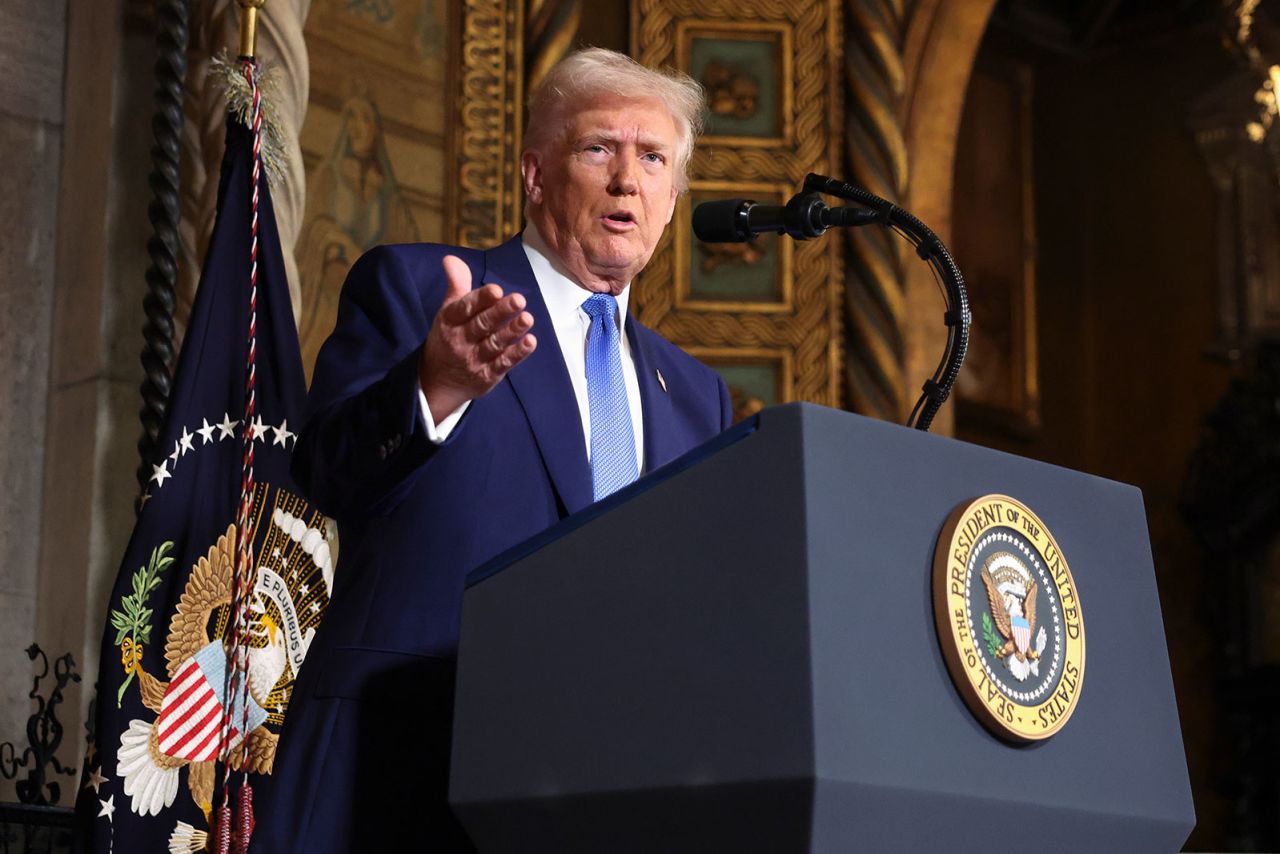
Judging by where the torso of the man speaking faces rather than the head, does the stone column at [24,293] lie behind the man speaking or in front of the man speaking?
behind

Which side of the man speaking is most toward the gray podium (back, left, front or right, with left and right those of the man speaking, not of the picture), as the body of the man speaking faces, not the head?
front

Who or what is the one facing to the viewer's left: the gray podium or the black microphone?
the black microphone

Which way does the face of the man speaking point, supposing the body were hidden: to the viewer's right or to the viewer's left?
to the viewer's right

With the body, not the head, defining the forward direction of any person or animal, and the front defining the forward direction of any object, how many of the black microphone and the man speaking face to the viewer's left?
1

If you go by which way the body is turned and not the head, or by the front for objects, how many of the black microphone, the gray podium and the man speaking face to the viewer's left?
1

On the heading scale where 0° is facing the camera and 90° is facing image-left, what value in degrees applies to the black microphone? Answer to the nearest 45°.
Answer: approximately 90°
